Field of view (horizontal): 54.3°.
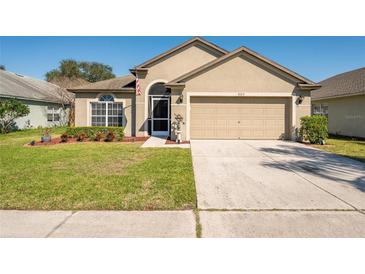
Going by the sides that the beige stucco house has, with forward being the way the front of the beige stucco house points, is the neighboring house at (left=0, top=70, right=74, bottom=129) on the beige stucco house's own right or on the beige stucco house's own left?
on the beige stucco house's own right

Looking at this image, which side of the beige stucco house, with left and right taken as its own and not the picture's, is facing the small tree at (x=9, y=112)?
right

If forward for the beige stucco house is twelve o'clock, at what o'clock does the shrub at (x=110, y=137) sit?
The shrub is roughly at 3 o'clock from the beige stucco house.

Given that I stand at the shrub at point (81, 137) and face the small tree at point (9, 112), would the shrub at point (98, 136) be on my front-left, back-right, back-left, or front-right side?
back-right

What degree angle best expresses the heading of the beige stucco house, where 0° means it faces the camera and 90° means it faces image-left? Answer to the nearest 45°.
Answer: approximately 0°

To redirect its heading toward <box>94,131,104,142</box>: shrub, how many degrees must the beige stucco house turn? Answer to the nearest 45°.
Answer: approximately 90° to its right

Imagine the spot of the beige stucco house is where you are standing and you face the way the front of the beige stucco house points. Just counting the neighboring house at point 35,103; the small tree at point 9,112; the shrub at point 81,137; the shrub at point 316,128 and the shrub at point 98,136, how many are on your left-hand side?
1

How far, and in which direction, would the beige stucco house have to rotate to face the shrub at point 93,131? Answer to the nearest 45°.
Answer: approximately 90° to its right

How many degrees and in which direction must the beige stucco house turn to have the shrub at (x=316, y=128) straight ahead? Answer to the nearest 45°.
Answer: approximately 90° to its left

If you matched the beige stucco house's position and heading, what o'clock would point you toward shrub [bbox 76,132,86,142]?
The shrub is roughly at 3 o'clock from the beige stucco house.
